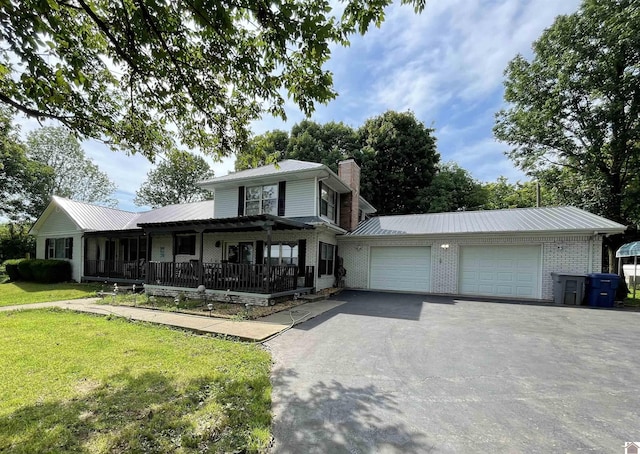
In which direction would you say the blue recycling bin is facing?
toward the camera

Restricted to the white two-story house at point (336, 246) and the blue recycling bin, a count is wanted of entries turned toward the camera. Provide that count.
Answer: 2

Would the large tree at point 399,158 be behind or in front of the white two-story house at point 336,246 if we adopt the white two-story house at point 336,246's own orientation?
behind

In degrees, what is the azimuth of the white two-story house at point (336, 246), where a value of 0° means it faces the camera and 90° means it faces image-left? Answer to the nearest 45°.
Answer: approximately 0°
